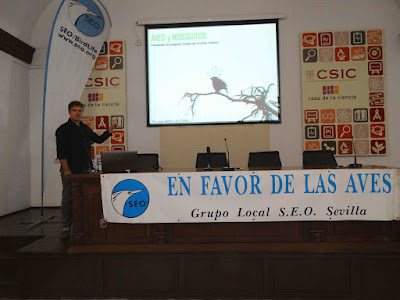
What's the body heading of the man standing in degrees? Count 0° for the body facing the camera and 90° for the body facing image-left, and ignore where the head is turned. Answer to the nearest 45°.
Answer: approximately 315°

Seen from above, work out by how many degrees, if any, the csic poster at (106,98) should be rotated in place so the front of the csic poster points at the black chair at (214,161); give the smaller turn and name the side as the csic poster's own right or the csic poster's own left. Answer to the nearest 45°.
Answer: approximately 45° to the csic poster's own left

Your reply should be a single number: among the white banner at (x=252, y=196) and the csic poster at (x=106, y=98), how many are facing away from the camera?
0

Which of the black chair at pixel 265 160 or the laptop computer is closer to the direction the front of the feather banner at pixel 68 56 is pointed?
the laptop computer

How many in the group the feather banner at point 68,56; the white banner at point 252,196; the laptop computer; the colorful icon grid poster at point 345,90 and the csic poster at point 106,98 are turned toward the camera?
4

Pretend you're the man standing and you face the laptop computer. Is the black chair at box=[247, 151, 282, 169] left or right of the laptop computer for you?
left

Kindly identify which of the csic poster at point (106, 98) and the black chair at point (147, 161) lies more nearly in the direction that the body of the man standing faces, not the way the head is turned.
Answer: the black chair

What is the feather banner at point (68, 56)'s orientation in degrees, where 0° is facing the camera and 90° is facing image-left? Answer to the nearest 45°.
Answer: approximately 0°

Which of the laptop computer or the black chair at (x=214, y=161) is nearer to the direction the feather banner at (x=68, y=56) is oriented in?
the laptop computer
